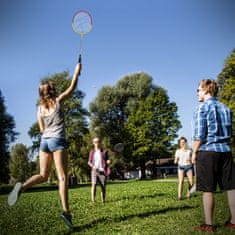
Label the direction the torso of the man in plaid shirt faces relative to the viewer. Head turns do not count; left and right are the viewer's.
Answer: facing away from the viewer and to the left of the viewer

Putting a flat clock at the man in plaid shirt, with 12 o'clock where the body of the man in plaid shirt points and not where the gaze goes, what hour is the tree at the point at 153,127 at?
The tree is roughly at 1 o'clock from the man in plaid shirt.

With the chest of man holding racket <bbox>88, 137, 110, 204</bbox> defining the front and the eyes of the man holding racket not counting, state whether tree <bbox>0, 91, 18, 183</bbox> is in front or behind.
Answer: behind

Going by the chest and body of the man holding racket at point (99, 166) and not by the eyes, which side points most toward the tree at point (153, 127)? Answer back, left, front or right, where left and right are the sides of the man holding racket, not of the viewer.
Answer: back

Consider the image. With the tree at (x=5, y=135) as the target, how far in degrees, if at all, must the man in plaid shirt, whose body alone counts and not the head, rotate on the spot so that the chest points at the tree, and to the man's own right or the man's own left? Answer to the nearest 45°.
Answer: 0° — they already face it

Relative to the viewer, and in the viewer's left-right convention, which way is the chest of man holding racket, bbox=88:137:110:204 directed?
facing the viewer

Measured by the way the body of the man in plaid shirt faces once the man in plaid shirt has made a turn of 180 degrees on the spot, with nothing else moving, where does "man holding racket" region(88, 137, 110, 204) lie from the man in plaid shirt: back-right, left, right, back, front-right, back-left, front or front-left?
back

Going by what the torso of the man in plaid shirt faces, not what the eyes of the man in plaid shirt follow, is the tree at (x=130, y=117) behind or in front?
in front

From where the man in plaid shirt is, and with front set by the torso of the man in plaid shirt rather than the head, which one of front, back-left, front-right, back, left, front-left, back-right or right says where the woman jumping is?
front-left

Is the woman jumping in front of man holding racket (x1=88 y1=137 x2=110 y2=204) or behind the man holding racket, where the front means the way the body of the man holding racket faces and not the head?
in front
